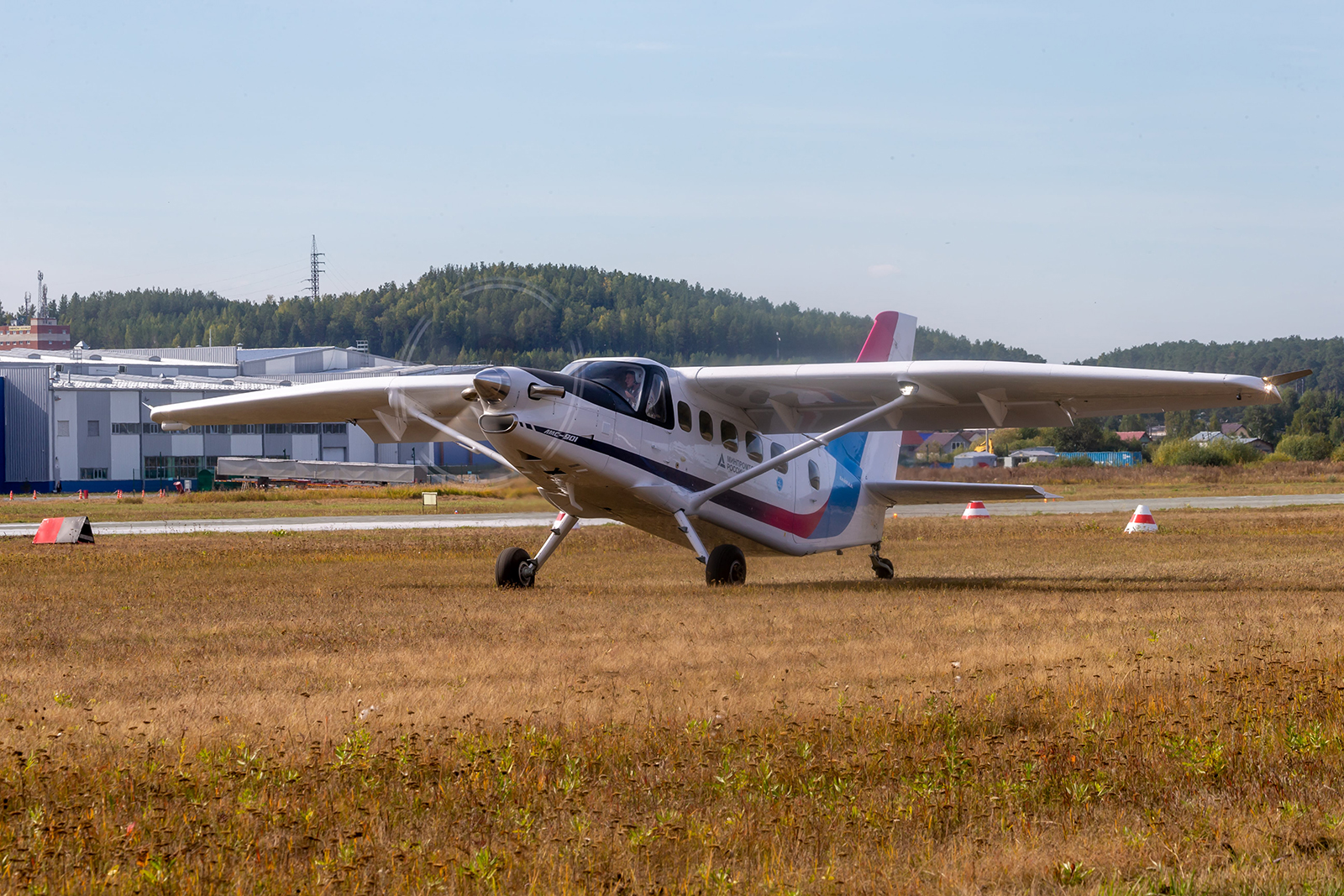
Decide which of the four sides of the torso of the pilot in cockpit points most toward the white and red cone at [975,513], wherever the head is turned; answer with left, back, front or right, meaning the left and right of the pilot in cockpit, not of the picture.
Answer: back

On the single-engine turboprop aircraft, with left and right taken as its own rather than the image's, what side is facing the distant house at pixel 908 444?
back

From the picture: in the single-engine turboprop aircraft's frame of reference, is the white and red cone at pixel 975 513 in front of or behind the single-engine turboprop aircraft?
behind

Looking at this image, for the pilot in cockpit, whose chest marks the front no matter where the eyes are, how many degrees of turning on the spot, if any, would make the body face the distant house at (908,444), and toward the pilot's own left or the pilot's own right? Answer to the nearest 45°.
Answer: approximately 180°

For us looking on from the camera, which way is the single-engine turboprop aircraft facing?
facing the viewer and to the left of the viewer

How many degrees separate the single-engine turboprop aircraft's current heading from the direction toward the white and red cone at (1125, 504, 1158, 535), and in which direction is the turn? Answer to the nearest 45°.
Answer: approximately 180°

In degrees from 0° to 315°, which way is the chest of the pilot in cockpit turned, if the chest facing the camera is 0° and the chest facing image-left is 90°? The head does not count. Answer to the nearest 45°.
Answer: approximately 45°

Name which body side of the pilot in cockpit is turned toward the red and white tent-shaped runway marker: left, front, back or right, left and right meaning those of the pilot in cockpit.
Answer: right

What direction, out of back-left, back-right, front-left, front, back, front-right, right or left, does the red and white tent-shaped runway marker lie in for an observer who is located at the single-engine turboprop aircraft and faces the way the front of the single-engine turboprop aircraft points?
right

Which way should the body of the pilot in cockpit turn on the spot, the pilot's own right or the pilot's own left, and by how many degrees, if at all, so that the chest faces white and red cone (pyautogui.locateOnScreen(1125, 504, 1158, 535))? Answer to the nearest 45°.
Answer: approximately 180°
